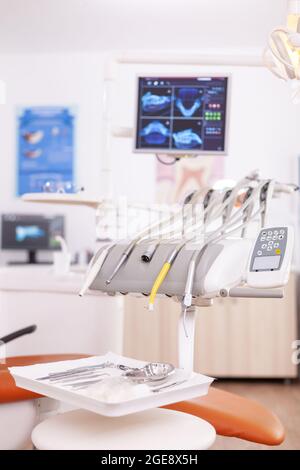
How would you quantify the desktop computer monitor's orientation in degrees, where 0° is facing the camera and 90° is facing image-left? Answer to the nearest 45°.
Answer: approximately 0°

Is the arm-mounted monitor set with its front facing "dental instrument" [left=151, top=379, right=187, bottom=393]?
yes
